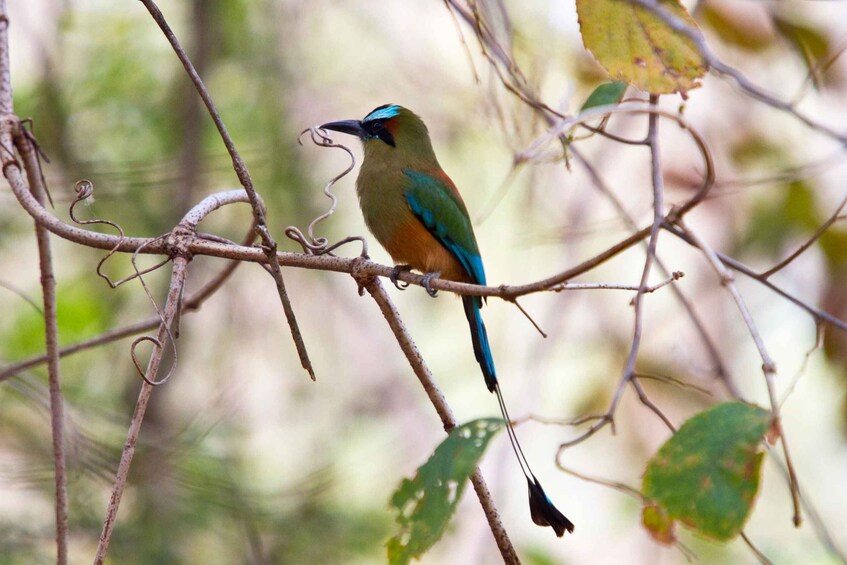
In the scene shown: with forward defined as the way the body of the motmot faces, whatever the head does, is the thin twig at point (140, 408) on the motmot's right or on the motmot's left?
on the motmot's left

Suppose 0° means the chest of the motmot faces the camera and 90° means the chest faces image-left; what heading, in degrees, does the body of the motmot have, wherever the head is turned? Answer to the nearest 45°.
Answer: approximately 90°
